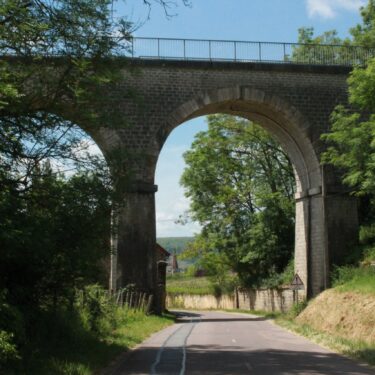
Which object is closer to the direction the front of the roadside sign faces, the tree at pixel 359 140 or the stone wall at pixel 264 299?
the tree

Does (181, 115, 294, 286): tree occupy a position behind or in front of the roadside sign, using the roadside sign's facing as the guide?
behind

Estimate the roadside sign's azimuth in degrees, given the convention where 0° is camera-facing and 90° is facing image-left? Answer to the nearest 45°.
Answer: approximately 0°
